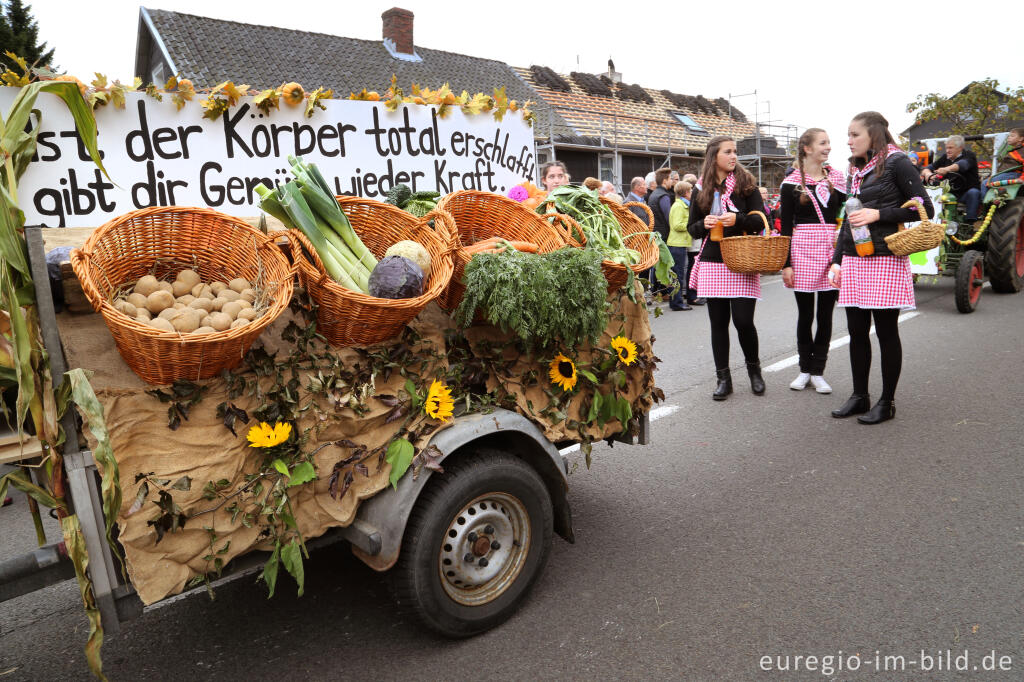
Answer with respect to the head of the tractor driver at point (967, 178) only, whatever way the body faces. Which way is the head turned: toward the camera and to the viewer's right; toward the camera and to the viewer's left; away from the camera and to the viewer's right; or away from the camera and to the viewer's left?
toward the camera and to the viewer's left

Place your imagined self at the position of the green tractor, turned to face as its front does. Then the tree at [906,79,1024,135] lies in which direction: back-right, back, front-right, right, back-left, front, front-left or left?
back-right

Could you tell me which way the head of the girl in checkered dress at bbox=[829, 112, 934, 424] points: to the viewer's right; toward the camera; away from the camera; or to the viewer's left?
to the viewer's left

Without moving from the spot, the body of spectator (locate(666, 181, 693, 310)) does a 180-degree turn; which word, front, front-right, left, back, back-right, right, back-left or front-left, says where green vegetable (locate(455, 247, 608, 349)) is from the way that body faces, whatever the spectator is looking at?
left

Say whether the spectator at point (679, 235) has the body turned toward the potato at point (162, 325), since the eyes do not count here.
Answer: no

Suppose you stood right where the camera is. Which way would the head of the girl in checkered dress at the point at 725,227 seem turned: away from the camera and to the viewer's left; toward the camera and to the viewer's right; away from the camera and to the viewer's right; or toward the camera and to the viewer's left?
toward the camera and to the viewer's right

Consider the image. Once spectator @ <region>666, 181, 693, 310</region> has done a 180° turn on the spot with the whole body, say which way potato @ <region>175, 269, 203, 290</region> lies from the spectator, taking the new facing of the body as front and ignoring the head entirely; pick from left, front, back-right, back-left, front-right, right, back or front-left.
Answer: left

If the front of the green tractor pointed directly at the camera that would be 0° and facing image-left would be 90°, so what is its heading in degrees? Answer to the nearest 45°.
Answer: approximately 45°

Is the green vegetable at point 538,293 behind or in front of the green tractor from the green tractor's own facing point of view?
in front

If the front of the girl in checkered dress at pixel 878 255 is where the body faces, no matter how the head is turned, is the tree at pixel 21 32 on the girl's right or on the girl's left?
on the girl's right
